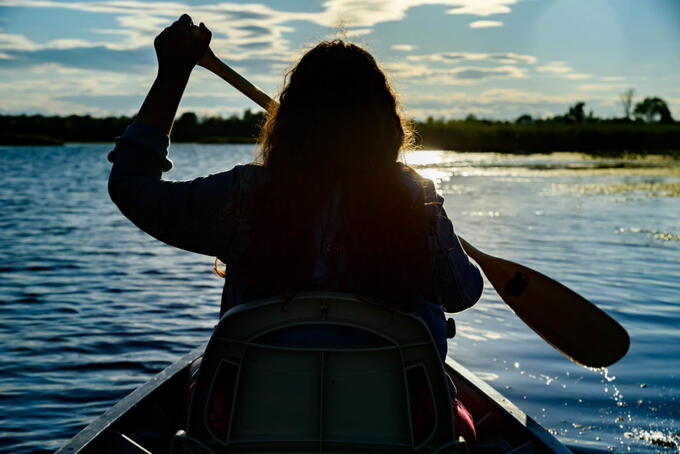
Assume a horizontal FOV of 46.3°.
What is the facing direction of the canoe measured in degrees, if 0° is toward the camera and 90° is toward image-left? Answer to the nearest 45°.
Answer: approximately 180°
